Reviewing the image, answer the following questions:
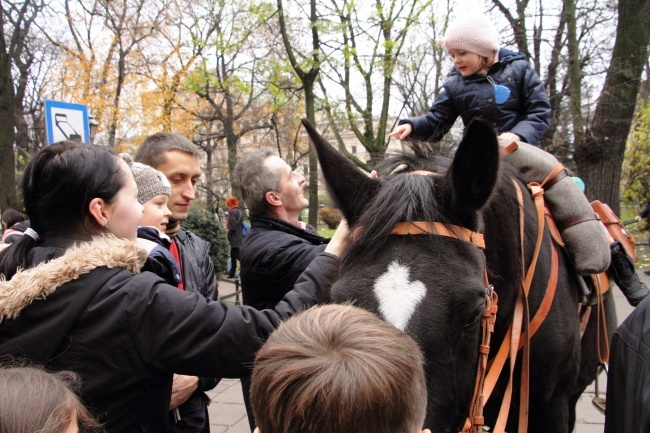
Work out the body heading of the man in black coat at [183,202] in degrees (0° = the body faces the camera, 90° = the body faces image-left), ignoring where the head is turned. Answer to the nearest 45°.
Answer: approximately 315°

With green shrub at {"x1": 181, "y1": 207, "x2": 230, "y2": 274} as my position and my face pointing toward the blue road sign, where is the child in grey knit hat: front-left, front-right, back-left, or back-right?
front-left

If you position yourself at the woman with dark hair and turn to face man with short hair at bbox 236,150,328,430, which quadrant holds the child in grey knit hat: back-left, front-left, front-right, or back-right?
front-left

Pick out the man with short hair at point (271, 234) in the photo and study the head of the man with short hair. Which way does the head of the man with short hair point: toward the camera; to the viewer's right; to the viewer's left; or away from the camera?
to the viewer's right

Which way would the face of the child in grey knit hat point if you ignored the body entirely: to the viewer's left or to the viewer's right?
to the viewer's right

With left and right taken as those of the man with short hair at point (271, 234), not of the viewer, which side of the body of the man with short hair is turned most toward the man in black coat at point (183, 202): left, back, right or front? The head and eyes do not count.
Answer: back

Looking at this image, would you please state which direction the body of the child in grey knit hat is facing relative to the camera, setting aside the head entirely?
to the viewer's right

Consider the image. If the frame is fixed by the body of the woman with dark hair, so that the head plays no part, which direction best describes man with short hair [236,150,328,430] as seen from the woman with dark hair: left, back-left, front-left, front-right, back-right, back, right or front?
front

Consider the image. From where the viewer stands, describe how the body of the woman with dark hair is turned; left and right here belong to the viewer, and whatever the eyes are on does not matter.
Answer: facing away from the viewer and to the right of the viewer

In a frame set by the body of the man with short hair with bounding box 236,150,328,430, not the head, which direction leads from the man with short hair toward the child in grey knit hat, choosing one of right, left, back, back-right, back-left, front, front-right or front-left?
back-right

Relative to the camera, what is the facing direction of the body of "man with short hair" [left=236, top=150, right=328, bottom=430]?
to the viewer's right

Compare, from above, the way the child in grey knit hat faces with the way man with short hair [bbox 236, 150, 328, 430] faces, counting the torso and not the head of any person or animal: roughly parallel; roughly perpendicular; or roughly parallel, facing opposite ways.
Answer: roughly parallel

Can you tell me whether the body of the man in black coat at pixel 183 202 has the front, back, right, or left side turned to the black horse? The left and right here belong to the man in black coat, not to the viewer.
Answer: front

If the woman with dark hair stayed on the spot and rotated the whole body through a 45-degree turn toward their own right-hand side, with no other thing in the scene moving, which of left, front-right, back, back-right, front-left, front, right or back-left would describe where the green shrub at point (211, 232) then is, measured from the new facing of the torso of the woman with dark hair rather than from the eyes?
left

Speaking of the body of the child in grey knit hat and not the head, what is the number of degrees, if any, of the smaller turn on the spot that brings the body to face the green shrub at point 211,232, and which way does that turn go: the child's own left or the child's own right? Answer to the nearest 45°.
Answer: approximately 90° to the child's own left
